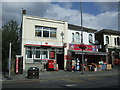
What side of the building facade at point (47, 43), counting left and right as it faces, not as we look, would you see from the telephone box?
right

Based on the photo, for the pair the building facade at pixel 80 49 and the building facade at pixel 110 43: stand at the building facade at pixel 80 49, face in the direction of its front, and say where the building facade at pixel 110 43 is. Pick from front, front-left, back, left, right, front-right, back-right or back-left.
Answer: left

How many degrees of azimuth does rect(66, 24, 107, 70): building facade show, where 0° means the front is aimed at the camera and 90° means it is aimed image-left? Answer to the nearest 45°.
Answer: approximately 315°

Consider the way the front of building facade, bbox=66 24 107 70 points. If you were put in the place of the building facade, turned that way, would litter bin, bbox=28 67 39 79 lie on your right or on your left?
on your right

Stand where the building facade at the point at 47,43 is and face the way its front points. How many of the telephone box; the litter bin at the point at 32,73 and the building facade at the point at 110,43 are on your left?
1

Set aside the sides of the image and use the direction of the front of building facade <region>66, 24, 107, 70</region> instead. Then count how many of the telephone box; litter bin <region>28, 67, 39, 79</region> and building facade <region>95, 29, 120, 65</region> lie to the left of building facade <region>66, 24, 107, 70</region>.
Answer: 1

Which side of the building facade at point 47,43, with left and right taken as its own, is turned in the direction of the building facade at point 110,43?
left

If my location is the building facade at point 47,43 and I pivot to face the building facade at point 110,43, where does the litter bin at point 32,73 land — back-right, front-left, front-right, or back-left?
back-right

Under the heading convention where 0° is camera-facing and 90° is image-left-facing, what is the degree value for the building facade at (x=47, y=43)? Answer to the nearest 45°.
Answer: approximately 315°
